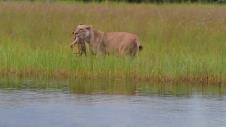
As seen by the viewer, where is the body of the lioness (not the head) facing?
to the viewer's left
